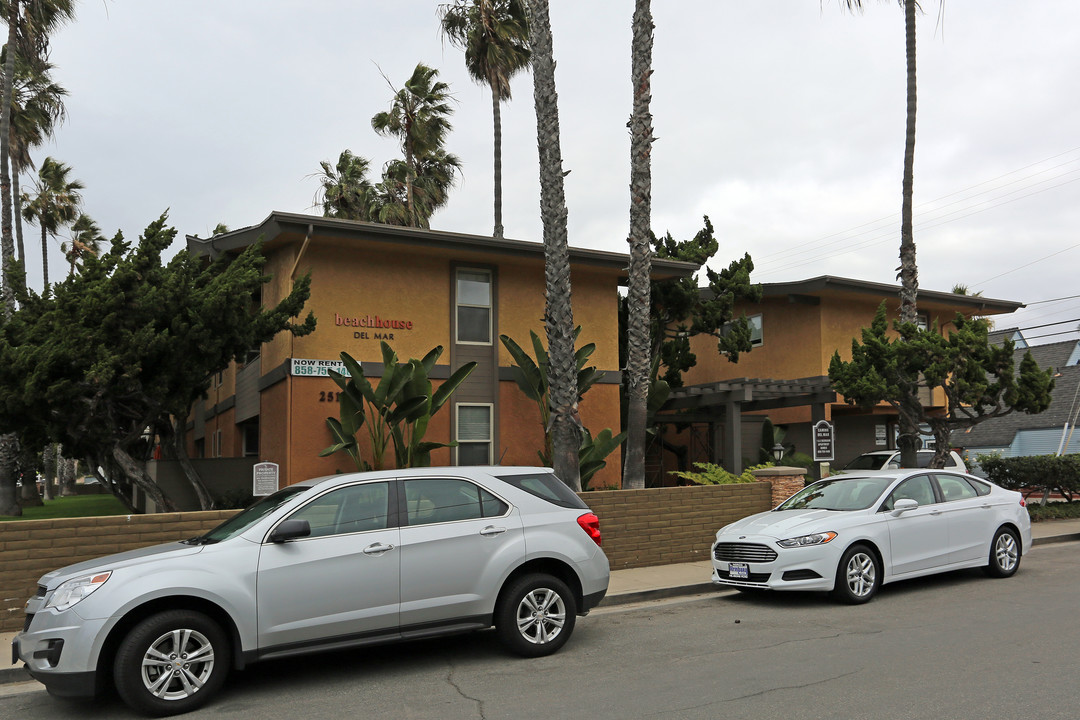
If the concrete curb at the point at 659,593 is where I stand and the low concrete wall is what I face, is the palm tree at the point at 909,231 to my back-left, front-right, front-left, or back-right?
front-right

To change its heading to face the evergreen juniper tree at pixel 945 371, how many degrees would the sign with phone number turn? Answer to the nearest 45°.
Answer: approximately 90° to its left

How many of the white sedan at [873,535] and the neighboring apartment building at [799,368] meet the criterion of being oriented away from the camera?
0

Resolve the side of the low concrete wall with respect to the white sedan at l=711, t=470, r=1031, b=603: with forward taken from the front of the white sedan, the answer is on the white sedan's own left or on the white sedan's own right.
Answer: on the white sedan's own right

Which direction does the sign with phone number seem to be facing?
toward the camera

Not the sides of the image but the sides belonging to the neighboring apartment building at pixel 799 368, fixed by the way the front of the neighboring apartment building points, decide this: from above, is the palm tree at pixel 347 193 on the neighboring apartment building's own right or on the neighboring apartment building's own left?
on the neighboring apartment building's own right

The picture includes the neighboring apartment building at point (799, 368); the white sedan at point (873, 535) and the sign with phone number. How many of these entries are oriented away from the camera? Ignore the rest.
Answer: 0

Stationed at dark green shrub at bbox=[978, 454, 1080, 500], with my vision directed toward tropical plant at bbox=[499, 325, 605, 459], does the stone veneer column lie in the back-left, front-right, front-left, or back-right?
front-left

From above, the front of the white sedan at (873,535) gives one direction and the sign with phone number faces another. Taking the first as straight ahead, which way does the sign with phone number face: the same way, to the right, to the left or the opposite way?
to the left

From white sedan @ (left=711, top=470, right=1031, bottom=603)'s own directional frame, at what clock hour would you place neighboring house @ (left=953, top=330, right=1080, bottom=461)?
The neighboring house is roughly at 5 o'clock from the white sedan.

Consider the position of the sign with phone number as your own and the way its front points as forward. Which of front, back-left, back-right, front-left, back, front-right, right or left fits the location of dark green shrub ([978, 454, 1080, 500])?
left

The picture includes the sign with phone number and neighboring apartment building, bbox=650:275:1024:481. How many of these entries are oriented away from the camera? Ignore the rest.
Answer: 0

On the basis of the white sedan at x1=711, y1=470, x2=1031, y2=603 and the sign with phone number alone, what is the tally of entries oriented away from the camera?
0
